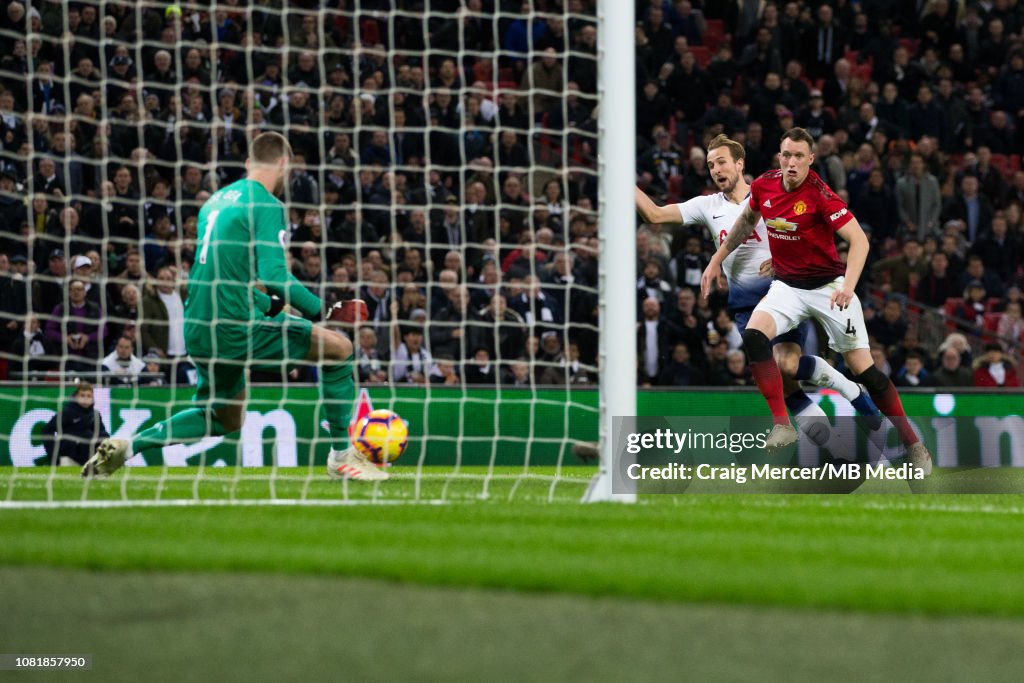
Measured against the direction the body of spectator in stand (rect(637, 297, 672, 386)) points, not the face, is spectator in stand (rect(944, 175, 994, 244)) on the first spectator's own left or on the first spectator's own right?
on the first spectator's own left

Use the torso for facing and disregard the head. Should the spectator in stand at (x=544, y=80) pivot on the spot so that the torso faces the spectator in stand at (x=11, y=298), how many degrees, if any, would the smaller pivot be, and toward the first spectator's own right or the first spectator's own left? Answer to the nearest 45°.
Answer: approximately 45° to the first spectator's own right

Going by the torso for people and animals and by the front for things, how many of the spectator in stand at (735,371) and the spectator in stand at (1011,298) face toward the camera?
2

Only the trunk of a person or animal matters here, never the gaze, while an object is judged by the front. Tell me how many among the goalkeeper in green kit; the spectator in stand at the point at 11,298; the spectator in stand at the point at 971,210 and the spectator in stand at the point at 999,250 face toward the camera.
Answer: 3

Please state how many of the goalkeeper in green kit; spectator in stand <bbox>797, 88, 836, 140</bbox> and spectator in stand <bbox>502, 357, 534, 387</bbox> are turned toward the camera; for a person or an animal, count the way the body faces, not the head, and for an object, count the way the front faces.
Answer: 2

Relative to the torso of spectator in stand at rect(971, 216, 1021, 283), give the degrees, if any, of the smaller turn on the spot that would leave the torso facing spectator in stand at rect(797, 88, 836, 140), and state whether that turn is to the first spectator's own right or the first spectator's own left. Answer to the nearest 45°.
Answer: approximately 90° to the first spectator's own right

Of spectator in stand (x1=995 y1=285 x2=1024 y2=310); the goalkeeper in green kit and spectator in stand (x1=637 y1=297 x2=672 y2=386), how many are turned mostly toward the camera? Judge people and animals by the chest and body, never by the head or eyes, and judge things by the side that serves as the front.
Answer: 2
